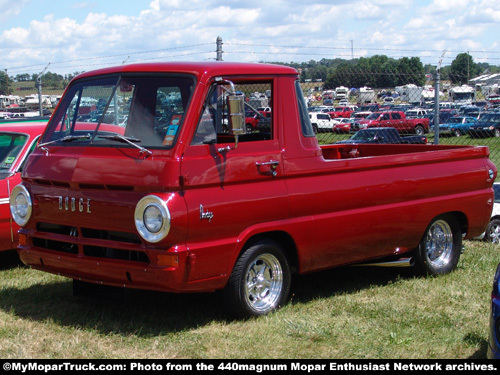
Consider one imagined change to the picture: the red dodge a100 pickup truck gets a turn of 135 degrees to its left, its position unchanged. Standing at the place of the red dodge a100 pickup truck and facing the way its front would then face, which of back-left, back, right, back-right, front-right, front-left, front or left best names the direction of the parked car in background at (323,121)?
left

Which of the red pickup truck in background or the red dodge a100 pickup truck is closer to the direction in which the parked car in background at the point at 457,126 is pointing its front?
the red pickup truck in background

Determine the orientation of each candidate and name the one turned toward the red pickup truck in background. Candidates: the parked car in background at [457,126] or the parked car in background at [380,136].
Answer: the parked car in background at [457,126]

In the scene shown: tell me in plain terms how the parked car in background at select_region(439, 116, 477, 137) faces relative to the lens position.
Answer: facing the viewer and to the left of the viewer

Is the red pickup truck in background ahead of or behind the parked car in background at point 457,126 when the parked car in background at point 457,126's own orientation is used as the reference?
ahead

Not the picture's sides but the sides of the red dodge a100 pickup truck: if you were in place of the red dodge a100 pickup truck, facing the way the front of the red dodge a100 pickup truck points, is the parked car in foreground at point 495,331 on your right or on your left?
on your left

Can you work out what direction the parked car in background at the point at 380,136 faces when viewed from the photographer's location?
facing to the left of the viewer

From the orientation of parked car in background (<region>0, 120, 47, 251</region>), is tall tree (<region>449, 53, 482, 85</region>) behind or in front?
behind

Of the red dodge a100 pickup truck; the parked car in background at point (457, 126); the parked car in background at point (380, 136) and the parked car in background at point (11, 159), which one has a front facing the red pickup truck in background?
the parked car in background at point (457, 126)
